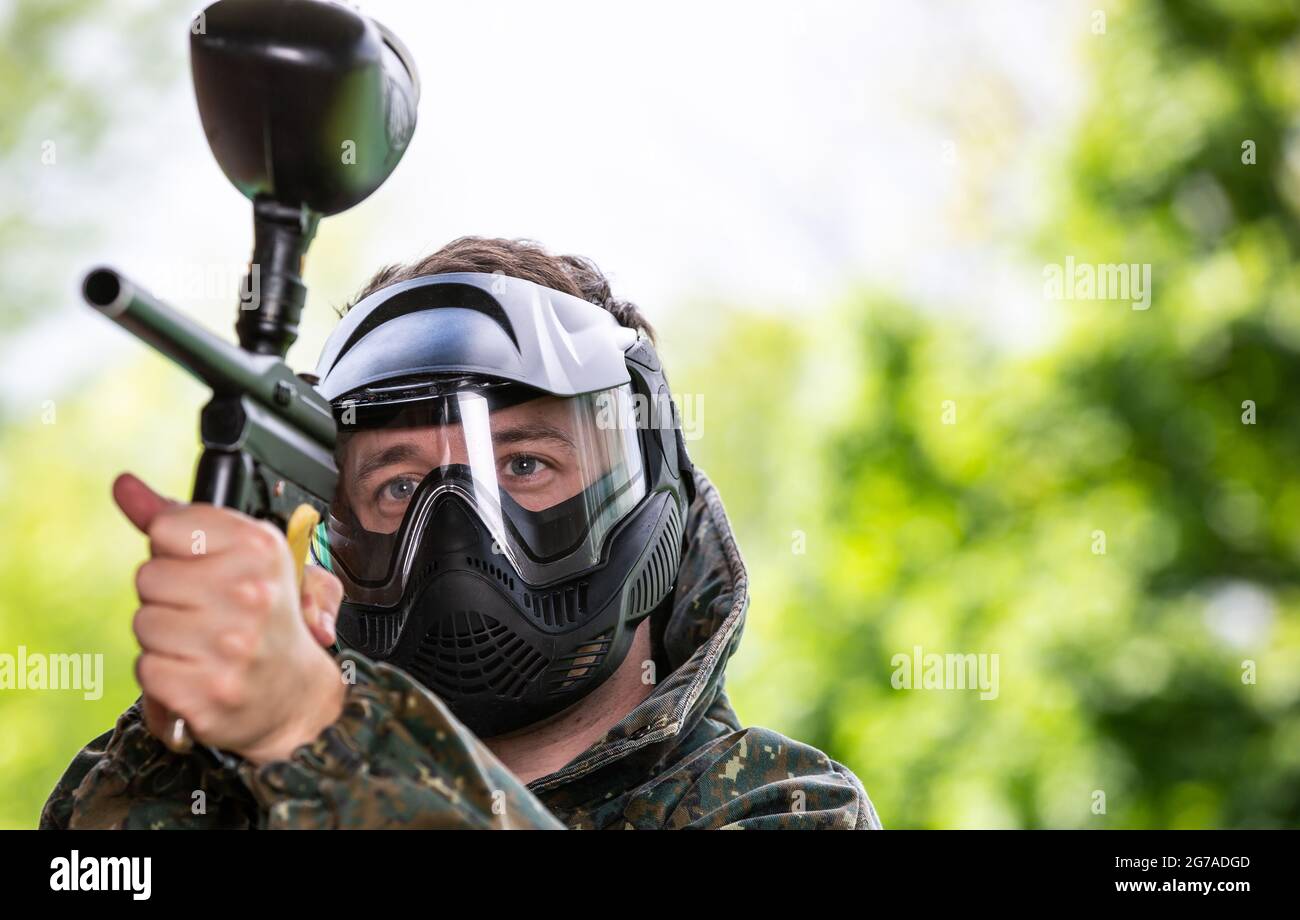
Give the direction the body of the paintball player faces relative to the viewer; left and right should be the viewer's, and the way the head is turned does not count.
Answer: facing the viewer and to the left of the viewer
